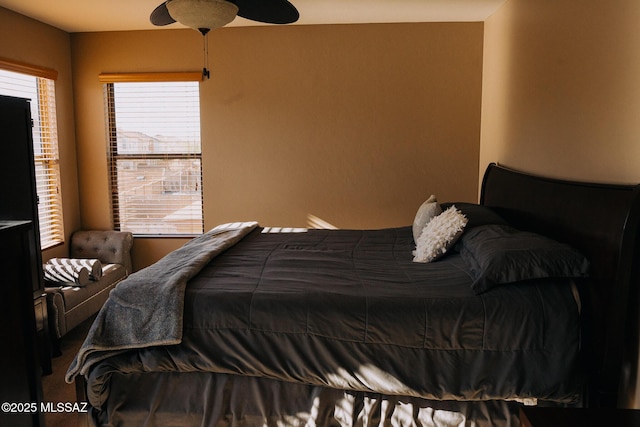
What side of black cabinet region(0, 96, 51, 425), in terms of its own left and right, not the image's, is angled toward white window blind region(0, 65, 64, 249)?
left

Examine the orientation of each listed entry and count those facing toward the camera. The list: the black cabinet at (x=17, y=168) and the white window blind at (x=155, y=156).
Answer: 1

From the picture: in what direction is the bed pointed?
to the viewer's left

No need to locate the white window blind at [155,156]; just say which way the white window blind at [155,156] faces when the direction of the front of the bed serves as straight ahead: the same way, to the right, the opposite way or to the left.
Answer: to the left

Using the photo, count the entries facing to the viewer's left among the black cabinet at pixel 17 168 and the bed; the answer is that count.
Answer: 1

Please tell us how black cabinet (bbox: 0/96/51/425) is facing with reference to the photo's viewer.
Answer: facing to the right of the viewer

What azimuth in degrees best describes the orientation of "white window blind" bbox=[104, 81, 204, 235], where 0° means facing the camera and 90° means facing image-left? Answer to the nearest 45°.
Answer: approximately 0°

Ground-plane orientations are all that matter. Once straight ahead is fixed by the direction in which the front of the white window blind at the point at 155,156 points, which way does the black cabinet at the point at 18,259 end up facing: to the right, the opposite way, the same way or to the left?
to the left

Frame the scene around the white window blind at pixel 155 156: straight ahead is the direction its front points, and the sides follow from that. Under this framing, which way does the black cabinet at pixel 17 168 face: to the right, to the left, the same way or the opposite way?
to the left
